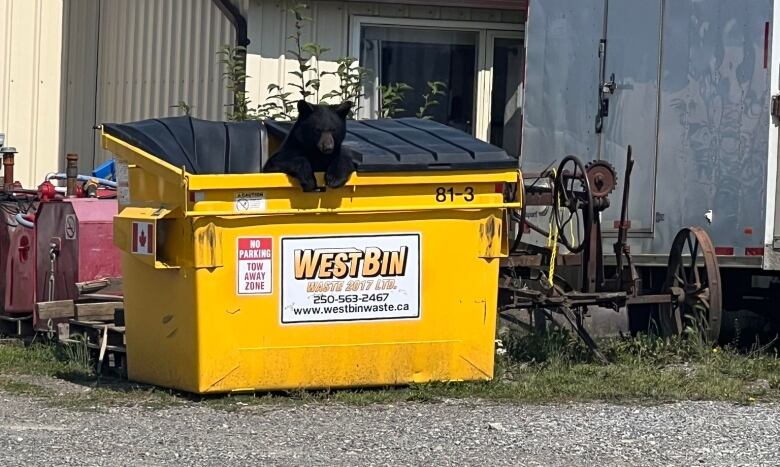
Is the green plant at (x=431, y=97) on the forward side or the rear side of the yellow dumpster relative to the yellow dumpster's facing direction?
on the rear side

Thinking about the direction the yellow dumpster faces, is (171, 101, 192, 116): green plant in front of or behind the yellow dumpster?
behind

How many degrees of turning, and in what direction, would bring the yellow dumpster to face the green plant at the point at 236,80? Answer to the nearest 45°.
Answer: approximately 180°

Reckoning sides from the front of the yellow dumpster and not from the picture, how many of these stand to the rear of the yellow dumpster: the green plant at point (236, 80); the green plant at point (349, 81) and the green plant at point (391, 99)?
3

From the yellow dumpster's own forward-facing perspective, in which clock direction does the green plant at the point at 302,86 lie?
The green plant is roughly at 6 o'clock from the yellow dumpster.

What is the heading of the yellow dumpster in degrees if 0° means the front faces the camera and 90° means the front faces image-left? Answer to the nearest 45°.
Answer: approximately 0°

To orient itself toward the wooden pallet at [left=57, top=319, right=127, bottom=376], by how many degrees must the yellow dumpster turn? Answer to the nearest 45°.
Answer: approximately 135° to its right

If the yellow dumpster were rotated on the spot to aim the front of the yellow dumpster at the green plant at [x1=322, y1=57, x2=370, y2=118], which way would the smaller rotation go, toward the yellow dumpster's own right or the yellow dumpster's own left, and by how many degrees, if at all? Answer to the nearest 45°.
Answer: approximately 180°
